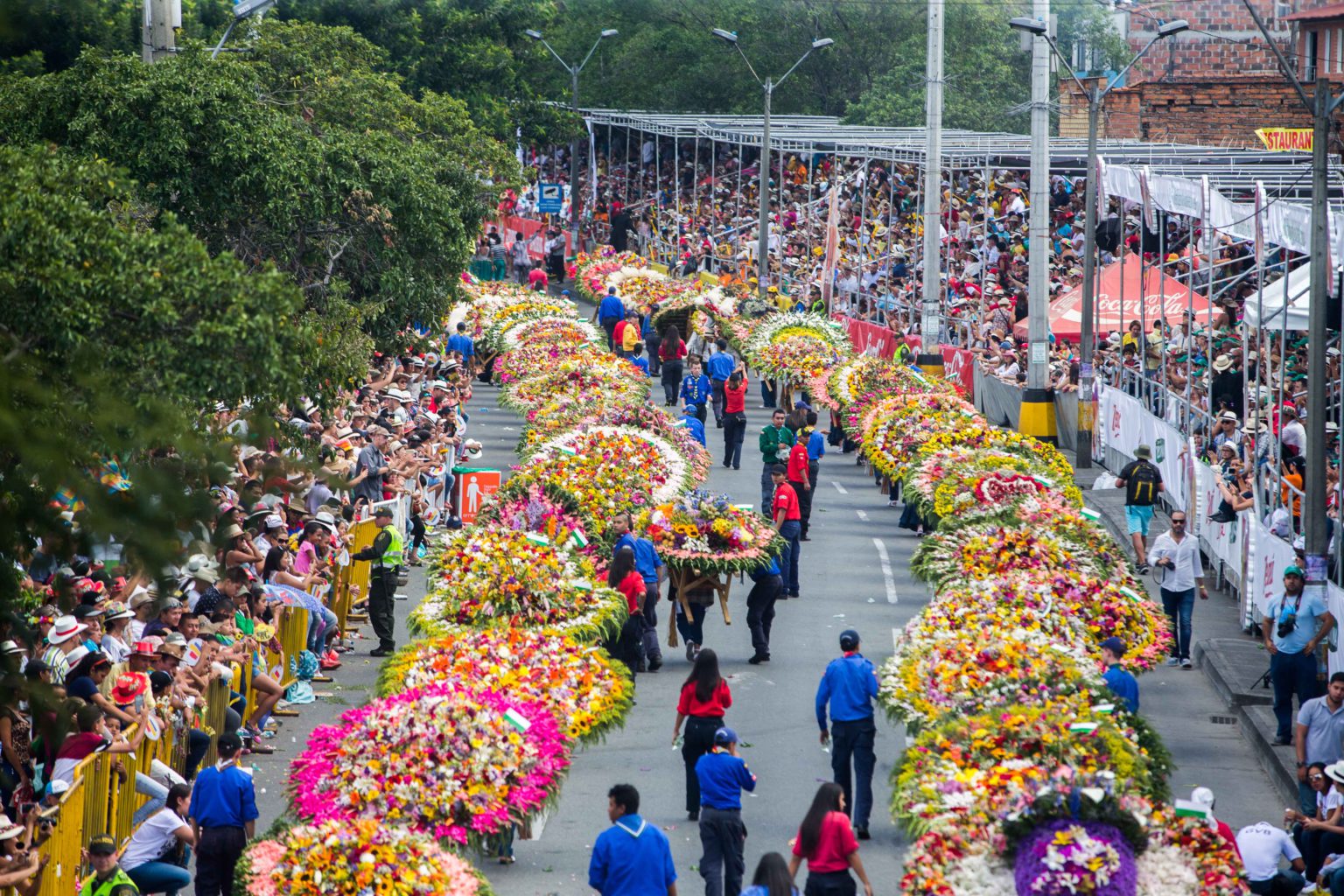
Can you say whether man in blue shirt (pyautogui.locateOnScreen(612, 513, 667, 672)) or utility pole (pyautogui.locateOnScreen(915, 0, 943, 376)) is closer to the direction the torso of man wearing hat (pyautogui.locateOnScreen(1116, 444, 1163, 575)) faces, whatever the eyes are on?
the utility pole

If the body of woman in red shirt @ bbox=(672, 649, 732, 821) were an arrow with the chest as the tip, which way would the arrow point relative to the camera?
away from the camera

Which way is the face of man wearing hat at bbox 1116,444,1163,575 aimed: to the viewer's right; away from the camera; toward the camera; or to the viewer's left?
away from the camera

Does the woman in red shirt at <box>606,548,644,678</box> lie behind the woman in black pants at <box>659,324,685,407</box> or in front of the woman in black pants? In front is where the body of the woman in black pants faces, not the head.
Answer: behind

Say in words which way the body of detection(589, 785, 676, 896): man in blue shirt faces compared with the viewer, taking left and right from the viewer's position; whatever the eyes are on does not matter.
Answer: facing away from the viewer

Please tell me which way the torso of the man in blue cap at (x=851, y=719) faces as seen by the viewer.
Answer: away from the camera

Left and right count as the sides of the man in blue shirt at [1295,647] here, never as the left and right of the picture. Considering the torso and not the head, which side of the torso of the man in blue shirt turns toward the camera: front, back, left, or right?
front

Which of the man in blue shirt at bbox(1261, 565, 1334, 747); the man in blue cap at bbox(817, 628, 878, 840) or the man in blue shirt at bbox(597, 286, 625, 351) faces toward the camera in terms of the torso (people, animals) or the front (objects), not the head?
the man in blue shirt at bbox(1261, 565, 1334, 747)

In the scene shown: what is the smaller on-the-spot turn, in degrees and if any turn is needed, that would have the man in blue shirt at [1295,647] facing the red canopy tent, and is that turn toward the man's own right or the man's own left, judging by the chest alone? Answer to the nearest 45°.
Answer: approximately 180°

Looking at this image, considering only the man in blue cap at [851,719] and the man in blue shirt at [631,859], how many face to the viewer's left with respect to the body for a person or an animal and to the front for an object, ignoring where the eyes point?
0

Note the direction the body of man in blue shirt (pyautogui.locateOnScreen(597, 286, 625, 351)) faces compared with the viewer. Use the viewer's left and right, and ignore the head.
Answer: facing away from the viewer

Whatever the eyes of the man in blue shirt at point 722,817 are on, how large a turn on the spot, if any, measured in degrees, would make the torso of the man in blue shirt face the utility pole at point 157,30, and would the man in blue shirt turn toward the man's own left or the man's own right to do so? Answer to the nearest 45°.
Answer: approximately 45° to the man's own left

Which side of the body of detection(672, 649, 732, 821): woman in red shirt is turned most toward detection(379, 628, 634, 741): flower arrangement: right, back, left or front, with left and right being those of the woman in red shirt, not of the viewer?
left
